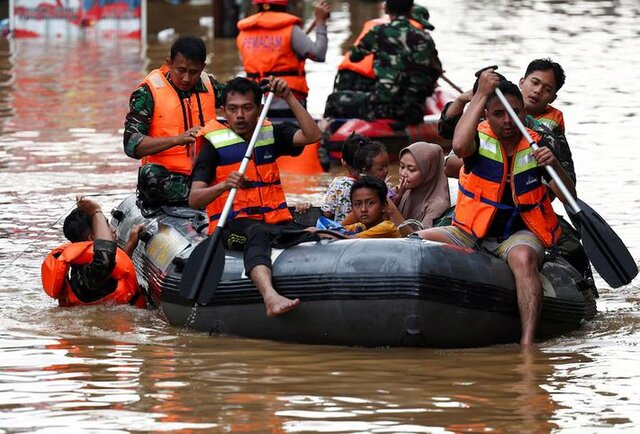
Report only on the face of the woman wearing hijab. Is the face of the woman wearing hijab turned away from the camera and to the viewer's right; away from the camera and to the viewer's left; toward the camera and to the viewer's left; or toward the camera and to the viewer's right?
toward the camera and to the viewer's left

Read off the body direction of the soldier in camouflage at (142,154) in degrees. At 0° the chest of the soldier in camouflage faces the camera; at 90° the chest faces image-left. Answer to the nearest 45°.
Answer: approximately 0°

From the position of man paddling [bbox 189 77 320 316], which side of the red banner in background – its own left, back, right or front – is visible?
front
